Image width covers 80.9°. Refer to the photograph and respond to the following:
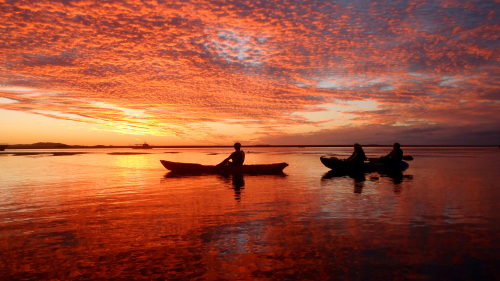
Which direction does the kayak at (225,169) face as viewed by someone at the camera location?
facing to the left of the viewer

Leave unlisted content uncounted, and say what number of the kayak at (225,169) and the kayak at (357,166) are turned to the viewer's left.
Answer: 2

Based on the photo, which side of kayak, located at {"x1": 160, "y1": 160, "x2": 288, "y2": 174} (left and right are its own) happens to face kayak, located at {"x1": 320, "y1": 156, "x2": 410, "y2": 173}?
back

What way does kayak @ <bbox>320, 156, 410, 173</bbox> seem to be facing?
to the viewer's left
